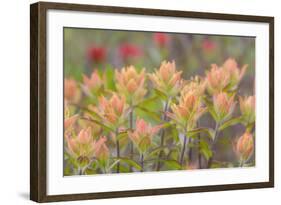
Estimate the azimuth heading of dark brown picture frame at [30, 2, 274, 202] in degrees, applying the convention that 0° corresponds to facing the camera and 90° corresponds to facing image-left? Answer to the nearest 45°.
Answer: approximately 315°
